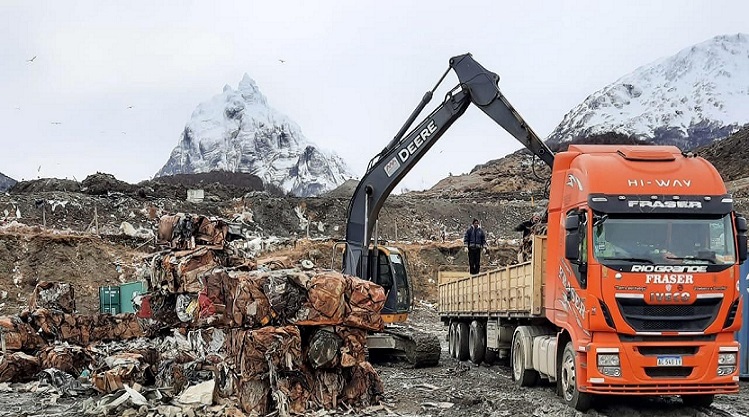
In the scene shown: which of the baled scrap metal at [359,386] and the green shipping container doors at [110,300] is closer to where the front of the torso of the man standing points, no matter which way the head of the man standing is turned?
the baled scrap metal

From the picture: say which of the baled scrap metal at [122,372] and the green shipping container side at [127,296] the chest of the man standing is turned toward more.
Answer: the baled scrap metal

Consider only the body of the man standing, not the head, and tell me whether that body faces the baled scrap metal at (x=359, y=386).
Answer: yes

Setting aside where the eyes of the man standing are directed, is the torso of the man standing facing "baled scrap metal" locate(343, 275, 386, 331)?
yes

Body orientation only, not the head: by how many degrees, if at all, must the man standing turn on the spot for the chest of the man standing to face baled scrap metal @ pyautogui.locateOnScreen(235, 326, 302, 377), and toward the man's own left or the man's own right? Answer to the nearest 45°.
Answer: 0° — they already face it

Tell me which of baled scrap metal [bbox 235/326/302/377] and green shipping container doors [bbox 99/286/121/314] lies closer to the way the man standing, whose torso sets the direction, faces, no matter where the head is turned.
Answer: the baled scrap metal

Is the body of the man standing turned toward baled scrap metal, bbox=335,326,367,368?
yes

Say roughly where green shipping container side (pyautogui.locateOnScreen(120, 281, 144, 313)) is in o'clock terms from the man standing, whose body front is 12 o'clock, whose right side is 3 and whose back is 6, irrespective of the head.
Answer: The green shipping container side is roughly at 3 o'clock from the man standing.

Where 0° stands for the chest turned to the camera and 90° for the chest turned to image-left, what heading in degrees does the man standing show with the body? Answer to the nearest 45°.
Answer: approximately 0°
